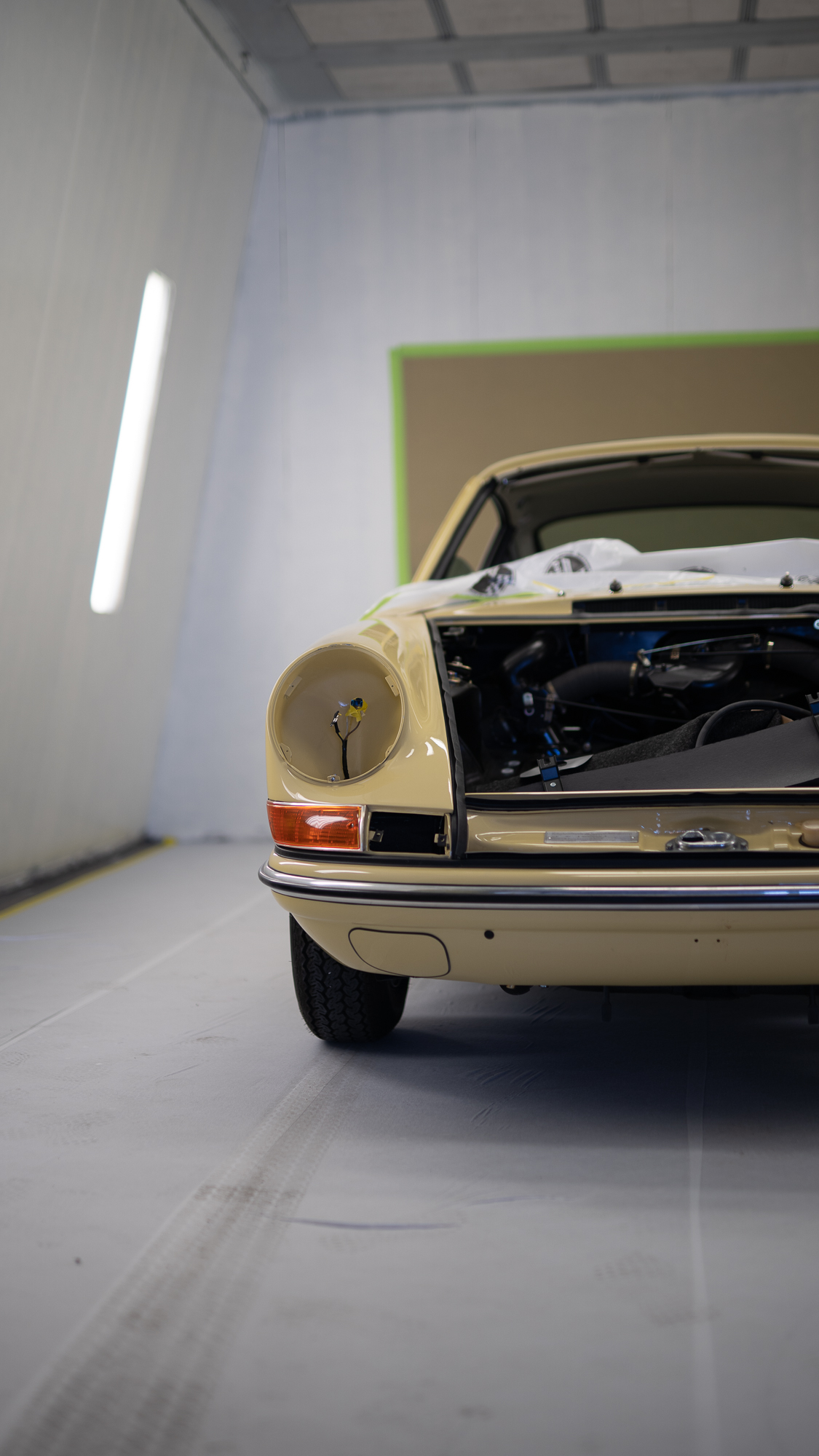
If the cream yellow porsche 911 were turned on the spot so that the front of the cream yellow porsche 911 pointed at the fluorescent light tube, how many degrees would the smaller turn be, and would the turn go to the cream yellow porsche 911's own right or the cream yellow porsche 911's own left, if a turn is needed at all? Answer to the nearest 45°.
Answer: approximately 135° to the cream yellow porsche 911's own right

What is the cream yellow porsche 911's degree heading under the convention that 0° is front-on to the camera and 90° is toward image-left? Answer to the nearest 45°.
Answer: approximately 0°
